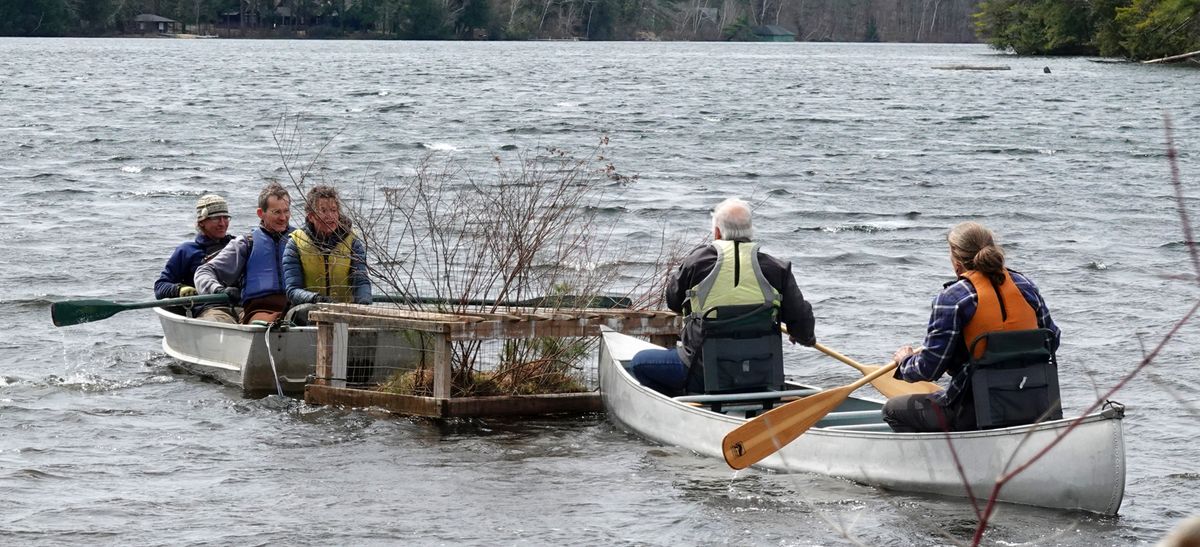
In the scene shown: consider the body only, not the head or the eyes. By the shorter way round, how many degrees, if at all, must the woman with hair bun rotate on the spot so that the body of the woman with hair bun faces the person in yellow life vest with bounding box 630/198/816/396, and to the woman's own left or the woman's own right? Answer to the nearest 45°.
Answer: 0° — they already face them

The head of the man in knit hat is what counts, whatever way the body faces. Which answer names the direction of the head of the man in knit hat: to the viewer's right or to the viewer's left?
to the viewer's right

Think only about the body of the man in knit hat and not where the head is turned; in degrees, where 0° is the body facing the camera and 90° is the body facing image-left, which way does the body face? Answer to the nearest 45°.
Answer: approximately 315°

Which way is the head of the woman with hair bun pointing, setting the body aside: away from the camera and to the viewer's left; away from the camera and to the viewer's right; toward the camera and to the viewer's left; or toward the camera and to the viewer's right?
away from the camera and to the viewer's left

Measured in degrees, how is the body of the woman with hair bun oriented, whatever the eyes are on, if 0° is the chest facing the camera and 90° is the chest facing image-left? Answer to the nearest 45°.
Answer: approximately 135°
